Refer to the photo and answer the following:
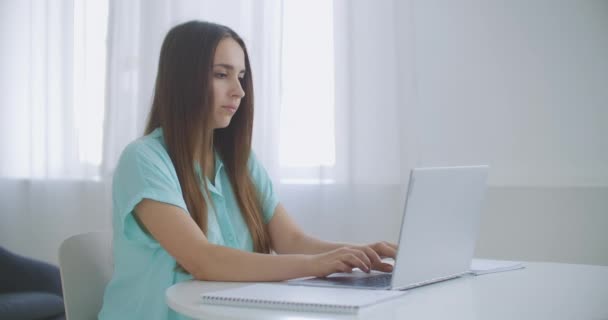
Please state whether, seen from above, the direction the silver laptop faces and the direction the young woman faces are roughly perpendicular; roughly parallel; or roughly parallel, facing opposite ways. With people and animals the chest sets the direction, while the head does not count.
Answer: roughly parallel, facing opposite ways

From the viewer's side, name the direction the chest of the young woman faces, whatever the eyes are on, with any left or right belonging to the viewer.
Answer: facing the viewer and to the right of the viewer

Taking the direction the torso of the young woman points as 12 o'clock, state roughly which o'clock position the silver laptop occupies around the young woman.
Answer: The silver laptop is roughly at 12 o'clock from the young woman.

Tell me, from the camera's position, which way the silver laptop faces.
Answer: facing away from the viewer and to the left of the viewer

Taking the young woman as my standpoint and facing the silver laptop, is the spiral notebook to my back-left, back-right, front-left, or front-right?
front-right

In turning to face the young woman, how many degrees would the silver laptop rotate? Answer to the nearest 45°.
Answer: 0° — it already faces them

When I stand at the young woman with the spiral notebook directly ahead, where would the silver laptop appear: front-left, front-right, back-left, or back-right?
front-left

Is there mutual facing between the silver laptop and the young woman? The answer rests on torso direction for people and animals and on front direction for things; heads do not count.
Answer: yes

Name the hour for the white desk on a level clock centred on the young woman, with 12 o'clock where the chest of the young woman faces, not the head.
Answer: The white desk is roughly at 12 o'clock from the young woman.
